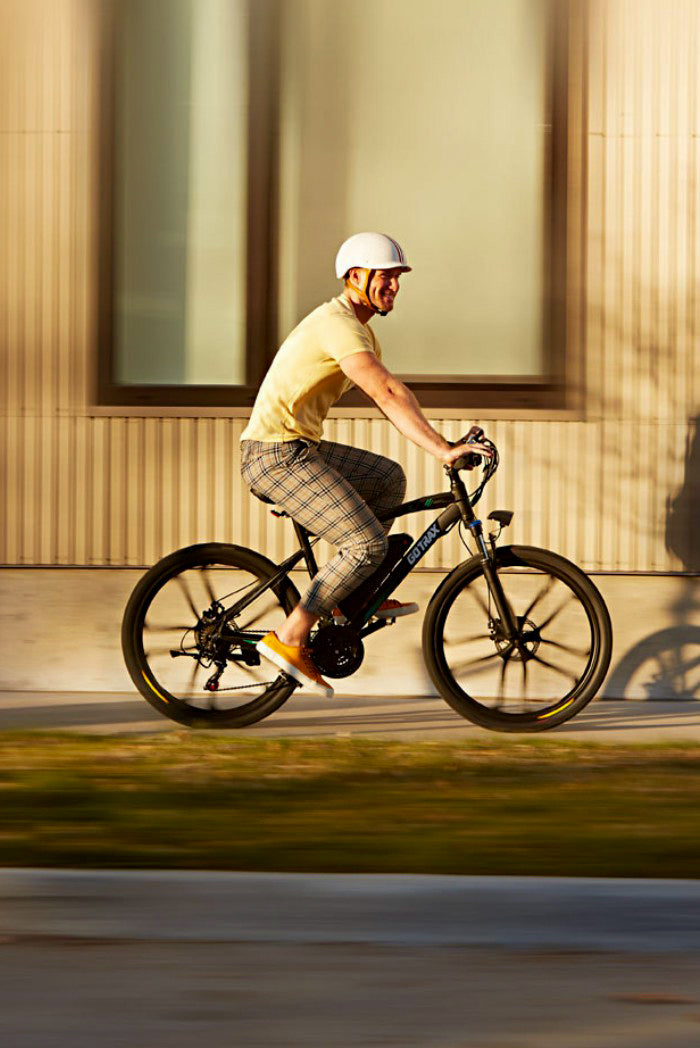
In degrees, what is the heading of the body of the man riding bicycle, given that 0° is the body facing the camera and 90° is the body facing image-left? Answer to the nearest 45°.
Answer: approximately 270°

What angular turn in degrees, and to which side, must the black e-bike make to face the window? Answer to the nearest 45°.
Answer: approximately 90° to its left

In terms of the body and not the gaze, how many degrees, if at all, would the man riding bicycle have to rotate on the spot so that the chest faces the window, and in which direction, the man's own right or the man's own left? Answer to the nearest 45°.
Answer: approximately 90° to the man's own left

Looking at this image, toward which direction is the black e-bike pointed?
to the viewer's right
